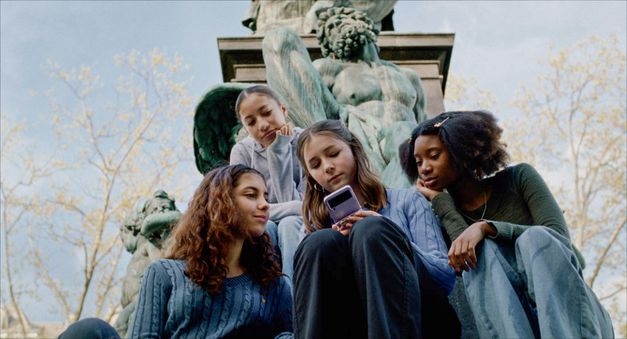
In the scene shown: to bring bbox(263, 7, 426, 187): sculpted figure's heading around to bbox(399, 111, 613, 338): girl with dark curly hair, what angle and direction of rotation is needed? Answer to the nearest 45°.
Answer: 0° — it already faces them

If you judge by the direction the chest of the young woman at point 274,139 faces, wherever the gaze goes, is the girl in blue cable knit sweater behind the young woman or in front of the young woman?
in front

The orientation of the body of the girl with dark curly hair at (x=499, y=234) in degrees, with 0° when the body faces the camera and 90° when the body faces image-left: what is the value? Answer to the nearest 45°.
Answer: approximately 45°

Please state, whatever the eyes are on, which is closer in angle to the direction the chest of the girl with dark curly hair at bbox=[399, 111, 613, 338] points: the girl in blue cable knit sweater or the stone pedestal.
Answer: the girl in blue cable knit sweater

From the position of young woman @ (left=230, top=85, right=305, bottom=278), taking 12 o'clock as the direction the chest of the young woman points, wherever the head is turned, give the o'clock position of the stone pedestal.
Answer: The stone pedestal is roughly at 7 o'clock from the young woman.

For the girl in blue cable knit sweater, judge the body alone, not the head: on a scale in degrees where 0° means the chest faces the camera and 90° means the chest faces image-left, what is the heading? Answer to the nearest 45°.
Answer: approximately 315°

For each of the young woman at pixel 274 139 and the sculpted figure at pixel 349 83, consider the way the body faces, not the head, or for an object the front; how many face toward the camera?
2

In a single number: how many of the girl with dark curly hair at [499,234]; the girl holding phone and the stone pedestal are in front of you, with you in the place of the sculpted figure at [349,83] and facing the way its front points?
2

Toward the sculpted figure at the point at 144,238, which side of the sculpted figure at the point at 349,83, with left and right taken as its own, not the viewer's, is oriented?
right
